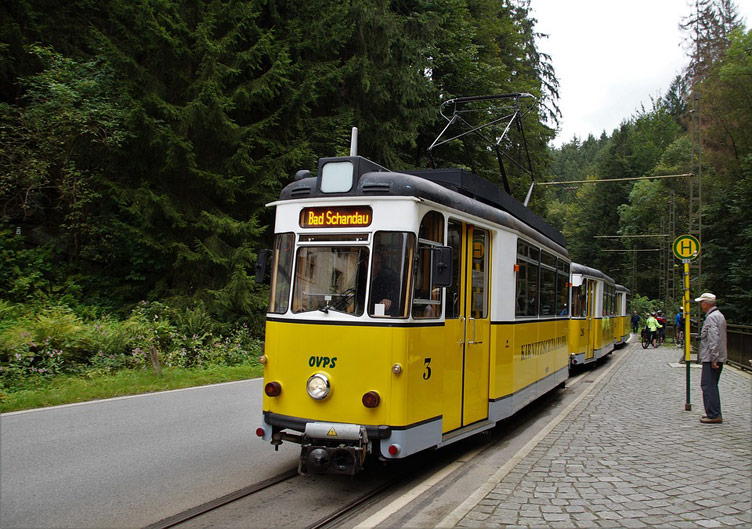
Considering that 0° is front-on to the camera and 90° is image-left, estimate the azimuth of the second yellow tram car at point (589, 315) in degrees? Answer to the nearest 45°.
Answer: approximately 45°

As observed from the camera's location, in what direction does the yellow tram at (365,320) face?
facing the viewer and to the left of the viewer

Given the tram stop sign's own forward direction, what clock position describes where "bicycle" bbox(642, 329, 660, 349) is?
The bicycle is roughly at 6 o'clock from the tram stop sign.

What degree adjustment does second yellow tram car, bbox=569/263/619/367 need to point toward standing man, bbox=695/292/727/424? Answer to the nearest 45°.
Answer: approximately 45° to its left

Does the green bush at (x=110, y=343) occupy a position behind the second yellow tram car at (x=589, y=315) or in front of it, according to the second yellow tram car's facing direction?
in front

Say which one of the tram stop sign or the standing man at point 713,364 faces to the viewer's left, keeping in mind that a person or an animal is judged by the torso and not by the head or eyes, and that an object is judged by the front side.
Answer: the standing man

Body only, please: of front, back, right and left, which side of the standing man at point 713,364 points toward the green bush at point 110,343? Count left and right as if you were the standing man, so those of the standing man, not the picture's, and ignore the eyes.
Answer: front

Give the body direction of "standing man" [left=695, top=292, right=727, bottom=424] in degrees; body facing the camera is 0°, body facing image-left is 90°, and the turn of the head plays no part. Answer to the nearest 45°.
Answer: approximately 90°

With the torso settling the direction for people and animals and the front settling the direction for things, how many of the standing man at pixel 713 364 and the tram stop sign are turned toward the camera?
1

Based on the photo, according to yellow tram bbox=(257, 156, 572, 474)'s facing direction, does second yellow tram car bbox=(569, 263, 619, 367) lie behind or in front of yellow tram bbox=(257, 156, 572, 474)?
behind

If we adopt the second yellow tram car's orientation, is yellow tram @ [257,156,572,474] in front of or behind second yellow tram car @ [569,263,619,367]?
in front

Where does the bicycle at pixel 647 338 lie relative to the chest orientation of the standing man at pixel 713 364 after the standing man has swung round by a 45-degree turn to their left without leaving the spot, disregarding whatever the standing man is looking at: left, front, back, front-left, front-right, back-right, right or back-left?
back-right

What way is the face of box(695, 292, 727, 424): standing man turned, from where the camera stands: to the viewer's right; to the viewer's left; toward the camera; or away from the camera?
to the viewer's left
